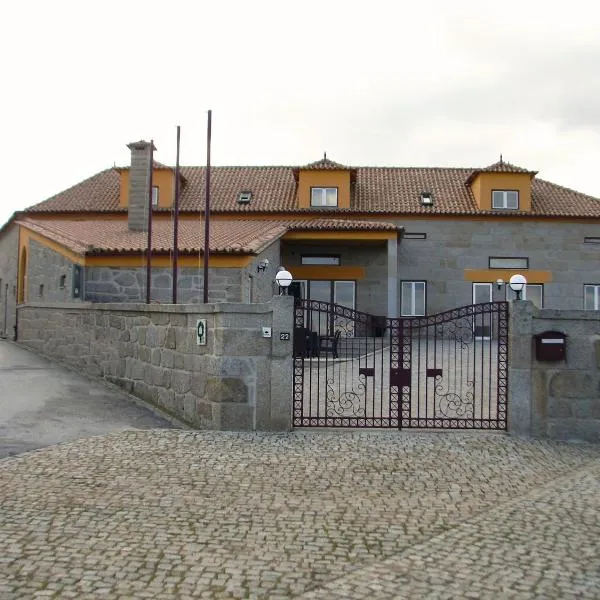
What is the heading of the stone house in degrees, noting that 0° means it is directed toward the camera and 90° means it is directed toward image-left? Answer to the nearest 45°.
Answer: approximately 0°

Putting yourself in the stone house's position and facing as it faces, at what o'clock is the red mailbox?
The red mailbox is roughly at 12 o'clock from the stone house.

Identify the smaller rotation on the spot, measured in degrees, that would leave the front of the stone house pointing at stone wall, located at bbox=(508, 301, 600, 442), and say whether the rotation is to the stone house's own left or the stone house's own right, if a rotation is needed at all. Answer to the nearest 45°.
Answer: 0° — it already faces it

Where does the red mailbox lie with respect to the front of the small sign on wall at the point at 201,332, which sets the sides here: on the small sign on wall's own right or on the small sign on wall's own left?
on the small sign on wall's own left

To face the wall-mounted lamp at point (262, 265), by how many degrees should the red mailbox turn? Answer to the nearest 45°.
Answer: approximately 135° to its right

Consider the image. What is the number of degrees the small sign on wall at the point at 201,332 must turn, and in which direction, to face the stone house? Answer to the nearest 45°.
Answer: approximately 180°

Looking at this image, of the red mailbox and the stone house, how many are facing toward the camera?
2
